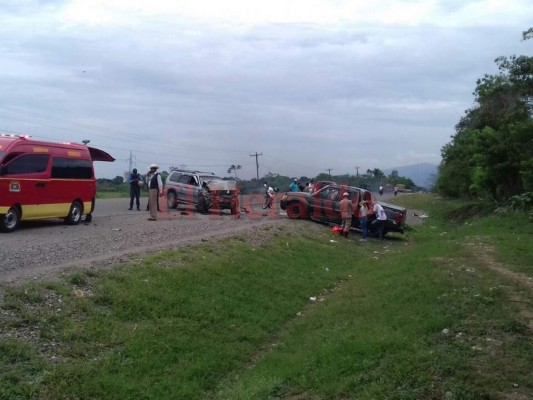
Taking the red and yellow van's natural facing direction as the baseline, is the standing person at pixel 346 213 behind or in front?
behind

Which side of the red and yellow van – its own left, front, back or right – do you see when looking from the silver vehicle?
back

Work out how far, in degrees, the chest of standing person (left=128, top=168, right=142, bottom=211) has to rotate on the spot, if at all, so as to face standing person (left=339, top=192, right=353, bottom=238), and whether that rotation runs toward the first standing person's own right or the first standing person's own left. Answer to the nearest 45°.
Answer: approximately 45° to the first standing person's own left

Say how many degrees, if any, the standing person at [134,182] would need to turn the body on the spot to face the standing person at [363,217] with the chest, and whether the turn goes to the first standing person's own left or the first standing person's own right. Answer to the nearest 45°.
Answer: approximately 45° to the first standing person's own left

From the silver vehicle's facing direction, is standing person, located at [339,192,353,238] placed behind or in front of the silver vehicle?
in front

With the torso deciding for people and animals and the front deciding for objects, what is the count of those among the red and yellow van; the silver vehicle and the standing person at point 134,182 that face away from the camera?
0

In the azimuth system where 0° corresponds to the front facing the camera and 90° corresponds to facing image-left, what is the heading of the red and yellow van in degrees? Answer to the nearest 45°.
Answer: approximately 45°

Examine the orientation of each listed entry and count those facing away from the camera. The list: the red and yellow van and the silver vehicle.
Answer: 0

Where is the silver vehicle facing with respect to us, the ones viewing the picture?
facing the viewer and to the right of the viewer

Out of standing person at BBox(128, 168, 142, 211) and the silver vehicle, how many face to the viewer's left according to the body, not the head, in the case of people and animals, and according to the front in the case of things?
0
